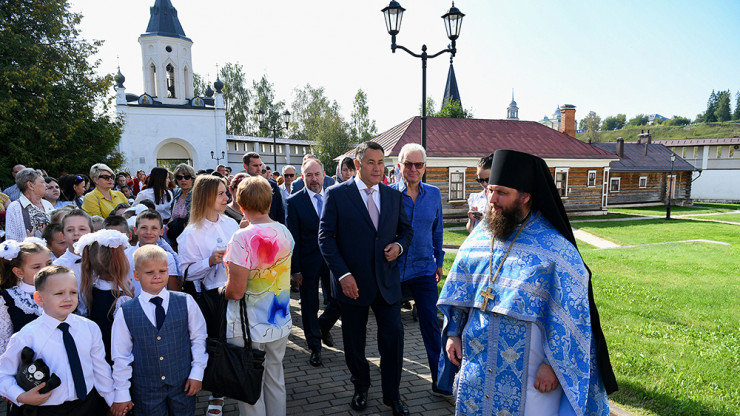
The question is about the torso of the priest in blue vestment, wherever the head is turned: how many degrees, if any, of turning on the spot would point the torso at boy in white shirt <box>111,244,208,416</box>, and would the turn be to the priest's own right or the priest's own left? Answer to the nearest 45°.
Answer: approximately 45° to the priest's own right

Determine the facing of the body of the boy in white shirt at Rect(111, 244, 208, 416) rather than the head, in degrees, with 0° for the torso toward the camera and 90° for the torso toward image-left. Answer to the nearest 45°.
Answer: approximately 0°

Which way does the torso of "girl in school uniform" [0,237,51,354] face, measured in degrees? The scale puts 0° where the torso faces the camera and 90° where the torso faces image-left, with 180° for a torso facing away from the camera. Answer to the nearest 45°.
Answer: approximately 315°

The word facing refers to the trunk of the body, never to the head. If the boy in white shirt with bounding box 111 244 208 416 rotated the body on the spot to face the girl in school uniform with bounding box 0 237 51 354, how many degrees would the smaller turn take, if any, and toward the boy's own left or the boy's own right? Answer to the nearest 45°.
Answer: approximately 135° to the boy's own right

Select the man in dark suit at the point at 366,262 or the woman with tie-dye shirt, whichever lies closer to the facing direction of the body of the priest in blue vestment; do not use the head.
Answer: the woman with tie-dye shirt

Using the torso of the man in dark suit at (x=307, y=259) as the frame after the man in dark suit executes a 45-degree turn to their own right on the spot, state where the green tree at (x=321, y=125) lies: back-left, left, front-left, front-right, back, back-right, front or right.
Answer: back-right
